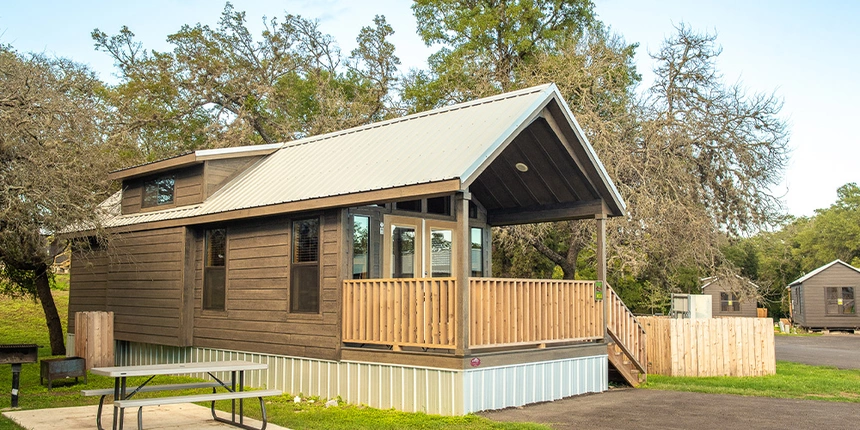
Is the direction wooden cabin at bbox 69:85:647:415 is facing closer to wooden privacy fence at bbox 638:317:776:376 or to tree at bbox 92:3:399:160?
the wooden privacy fence

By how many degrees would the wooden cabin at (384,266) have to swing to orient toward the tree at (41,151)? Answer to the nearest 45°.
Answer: approximately 135° to its right

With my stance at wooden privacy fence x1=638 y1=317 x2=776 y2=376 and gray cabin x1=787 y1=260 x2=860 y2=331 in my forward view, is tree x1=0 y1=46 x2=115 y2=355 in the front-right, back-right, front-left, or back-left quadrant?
back-left

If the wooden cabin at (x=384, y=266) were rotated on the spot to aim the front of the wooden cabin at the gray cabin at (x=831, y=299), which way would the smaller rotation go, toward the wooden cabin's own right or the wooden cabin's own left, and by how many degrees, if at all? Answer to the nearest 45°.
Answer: approximately 90° to the wooden cabin's own left

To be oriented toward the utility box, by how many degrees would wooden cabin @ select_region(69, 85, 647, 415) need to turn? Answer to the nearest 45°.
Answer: approximately 90° to its left

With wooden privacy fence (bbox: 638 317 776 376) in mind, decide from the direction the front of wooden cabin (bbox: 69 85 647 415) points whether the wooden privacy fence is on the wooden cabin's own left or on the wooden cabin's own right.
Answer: on the wooden cabin's own left

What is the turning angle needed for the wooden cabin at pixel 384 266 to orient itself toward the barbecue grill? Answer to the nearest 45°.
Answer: approximately 135° to its right

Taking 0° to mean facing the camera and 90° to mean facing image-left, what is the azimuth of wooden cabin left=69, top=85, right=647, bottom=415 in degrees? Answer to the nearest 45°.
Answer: approximately 315°

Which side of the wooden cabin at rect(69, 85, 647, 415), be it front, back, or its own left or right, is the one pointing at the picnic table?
right

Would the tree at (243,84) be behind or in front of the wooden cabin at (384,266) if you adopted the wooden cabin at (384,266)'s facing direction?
behind

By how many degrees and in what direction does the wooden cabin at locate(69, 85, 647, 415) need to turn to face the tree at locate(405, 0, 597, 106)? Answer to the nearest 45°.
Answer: approximately 135° to its left

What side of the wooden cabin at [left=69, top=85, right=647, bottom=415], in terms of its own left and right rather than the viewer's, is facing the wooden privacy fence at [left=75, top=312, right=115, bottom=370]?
back

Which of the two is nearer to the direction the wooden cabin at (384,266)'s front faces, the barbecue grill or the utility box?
the utility box
